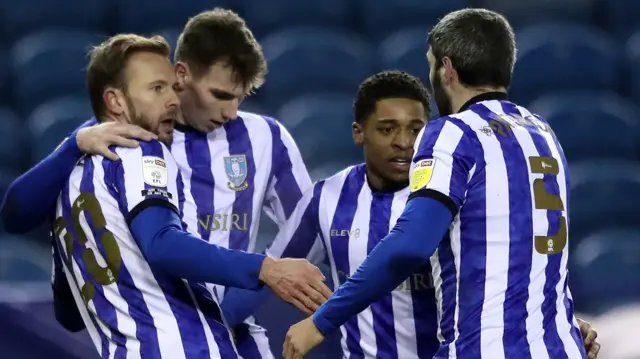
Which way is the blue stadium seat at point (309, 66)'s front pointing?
toward the camera

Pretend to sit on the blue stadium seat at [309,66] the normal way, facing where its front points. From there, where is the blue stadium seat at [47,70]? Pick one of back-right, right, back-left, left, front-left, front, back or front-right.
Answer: right

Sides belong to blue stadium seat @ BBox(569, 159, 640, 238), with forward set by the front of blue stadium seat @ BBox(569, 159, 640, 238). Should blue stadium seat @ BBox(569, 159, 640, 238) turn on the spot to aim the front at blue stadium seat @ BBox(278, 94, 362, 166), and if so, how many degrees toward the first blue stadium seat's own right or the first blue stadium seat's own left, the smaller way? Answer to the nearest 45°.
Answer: approximately 90° to the first blue stadium seat's own right

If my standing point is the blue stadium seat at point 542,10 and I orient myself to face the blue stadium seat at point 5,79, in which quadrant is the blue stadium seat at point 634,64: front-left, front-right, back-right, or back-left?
back-left

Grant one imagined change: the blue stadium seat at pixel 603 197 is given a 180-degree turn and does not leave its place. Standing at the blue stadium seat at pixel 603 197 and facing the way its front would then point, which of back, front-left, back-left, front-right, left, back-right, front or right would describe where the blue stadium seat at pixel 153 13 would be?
left

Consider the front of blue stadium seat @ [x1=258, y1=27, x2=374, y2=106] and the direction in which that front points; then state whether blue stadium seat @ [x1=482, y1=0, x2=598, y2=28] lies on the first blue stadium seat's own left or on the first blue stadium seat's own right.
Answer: on the first blue stadium seat's own left

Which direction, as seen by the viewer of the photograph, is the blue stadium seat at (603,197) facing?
facing the viewer

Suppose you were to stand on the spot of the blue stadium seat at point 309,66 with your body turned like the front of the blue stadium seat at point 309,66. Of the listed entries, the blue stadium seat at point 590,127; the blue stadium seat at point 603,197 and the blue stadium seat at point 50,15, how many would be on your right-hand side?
1

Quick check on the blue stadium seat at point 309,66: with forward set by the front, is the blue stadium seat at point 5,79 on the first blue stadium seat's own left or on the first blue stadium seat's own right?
on the first blue stadium seat's own right

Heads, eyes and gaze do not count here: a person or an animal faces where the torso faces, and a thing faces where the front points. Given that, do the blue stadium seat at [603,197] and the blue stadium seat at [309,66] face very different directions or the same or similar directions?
same or similar directions

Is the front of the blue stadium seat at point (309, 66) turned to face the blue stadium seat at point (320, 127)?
yes

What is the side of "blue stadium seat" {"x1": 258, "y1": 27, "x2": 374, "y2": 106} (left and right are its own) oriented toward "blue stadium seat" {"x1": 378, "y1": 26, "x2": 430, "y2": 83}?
left

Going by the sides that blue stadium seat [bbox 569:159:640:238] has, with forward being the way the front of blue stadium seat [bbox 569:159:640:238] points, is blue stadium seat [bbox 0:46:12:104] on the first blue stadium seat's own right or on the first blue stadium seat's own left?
on the first blue stadium seat's own right

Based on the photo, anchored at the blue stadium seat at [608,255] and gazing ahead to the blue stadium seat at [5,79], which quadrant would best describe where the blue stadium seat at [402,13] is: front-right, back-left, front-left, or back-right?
front-right

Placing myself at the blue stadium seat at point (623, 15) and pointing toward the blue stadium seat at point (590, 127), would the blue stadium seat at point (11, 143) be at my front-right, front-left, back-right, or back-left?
front-right

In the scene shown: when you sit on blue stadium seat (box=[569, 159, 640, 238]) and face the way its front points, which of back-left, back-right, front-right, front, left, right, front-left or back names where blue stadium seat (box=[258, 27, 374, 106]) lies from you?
right
